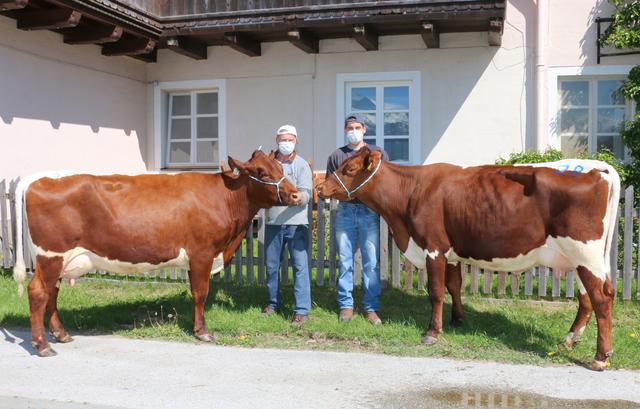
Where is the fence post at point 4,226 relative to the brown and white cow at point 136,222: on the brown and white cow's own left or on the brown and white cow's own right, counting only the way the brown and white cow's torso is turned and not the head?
on the brown and white cow's own left

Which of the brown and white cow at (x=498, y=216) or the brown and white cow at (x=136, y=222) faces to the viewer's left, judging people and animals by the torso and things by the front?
the brown and white cow at (x=498, y=216)

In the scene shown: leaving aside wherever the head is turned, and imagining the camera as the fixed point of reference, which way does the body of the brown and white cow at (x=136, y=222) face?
to the viewer's right

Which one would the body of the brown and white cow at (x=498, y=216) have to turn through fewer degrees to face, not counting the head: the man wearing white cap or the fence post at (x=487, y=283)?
the man wearing white cap

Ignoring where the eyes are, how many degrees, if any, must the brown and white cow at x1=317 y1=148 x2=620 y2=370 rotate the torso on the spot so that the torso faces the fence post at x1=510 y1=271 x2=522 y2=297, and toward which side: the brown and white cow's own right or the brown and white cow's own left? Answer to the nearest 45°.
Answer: approximately 90° to the brown and white cow's own right

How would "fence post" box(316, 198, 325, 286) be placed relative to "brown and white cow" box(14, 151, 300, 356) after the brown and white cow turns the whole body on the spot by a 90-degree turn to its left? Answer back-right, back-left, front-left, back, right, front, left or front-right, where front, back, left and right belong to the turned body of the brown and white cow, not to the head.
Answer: front-right

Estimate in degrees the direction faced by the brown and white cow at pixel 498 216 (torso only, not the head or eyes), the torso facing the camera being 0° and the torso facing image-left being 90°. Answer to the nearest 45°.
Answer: approximately 90°

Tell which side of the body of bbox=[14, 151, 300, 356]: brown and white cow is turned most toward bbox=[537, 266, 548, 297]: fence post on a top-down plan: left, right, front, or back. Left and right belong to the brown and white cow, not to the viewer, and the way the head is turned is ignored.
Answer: front

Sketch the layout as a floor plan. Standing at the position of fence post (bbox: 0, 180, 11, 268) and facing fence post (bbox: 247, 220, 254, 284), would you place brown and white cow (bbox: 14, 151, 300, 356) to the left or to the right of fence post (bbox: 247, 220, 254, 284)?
right

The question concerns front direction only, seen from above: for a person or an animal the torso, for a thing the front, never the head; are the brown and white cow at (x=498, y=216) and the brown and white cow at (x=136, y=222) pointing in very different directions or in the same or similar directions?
very different directions

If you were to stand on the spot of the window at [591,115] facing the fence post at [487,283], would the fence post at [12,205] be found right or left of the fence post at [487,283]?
right

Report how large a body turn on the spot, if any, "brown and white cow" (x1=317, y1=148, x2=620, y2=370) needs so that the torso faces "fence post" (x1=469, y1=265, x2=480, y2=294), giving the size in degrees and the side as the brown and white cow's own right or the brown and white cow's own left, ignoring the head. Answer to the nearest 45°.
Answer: approximately 90° to the brown and white cow's own right

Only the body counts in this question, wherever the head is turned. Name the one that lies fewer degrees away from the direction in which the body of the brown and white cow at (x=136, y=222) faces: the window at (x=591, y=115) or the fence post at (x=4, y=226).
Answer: the window

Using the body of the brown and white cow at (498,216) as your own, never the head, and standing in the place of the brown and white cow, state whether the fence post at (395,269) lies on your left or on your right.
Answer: on your right
